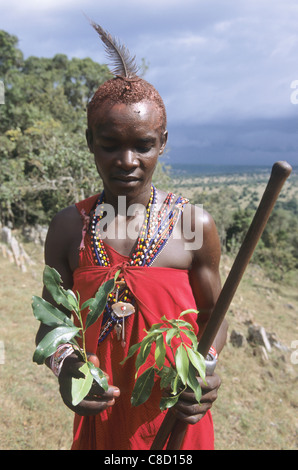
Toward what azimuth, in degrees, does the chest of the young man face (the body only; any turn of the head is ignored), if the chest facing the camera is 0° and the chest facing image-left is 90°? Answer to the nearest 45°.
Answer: approximately 0°
